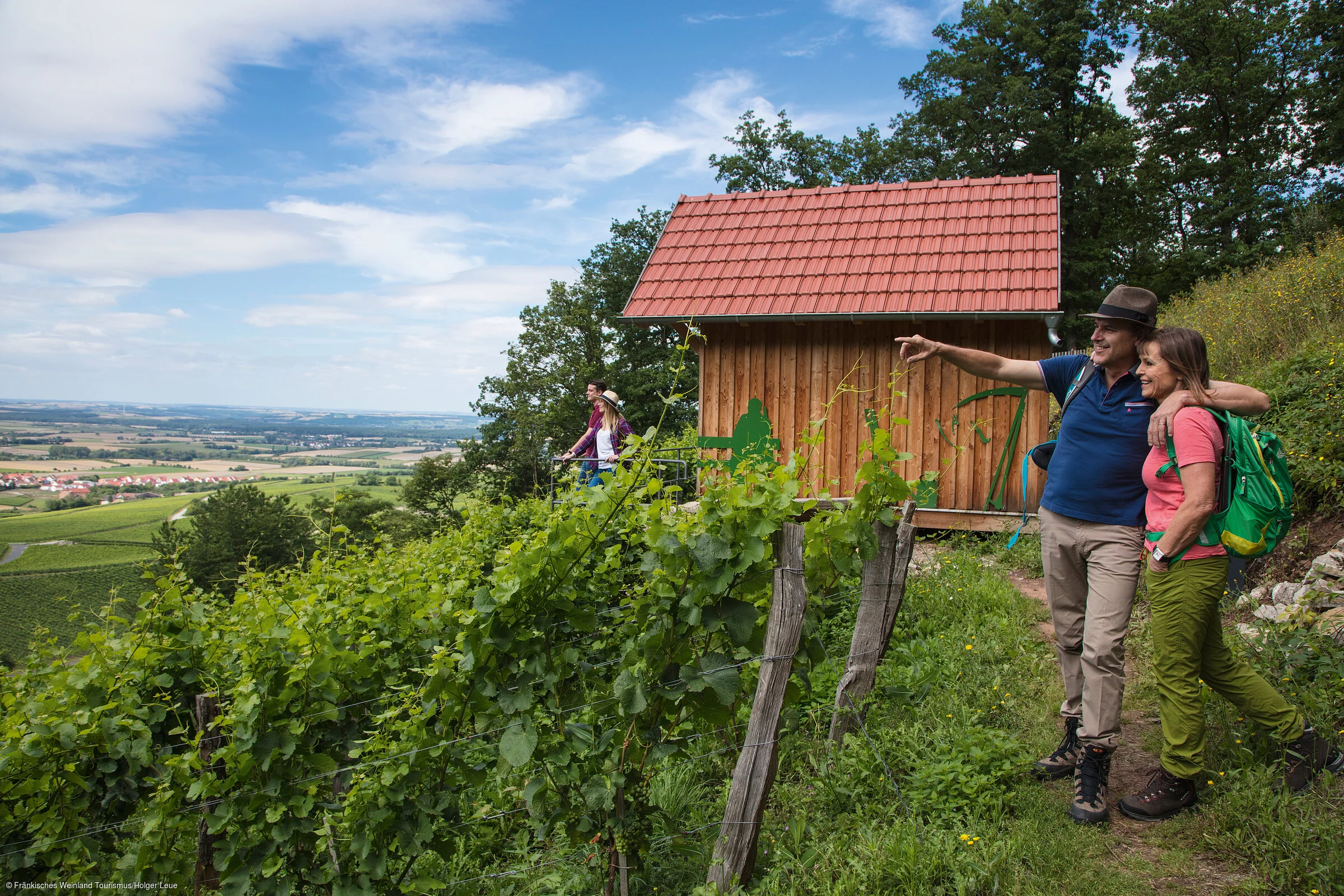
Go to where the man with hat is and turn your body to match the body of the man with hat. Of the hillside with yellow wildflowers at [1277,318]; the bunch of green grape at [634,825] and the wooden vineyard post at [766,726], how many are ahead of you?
2

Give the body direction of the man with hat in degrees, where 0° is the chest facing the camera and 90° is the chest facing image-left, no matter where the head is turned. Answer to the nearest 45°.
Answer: approximately 45°

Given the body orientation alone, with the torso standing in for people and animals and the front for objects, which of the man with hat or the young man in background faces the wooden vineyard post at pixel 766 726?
the man with hat

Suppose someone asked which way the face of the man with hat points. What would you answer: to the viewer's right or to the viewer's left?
to the viewer's left

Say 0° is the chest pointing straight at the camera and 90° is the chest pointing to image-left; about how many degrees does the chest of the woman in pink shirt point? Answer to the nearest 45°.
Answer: approximately 90°

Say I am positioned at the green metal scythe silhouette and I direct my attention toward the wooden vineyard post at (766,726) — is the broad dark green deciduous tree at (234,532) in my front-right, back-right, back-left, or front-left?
back-right

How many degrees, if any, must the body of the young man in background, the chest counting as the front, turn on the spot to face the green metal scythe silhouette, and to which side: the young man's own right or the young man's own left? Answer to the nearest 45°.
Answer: approximately 180°

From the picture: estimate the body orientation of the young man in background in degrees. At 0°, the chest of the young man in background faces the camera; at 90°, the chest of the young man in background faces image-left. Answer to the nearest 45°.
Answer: approximately 90°

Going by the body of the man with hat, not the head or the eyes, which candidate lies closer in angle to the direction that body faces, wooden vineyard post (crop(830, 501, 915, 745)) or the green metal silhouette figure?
the wooden vineyard post

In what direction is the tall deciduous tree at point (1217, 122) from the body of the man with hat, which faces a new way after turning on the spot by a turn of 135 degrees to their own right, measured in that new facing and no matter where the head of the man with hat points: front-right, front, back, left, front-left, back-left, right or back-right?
front

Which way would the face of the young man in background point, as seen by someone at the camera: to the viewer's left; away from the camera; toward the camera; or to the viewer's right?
to the viewer's left
